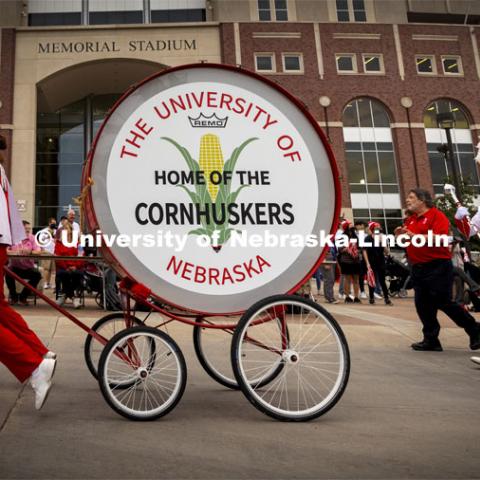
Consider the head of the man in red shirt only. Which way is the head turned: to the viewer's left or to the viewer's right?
to the viewer's left

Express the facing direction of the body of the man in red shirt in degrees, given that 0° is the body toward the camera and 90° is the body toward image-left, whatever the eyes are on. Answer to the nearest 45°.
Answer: approximately 90°

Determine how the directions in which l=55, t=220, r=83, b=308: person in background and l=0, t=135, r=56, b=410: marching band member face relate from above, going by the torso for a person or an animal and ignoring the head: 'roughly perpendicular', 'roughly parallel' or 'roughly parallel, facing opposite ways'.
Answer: roughly perpendicular

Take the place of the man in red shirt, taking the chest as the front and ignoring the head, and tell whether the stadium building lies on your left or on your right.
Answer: on your right

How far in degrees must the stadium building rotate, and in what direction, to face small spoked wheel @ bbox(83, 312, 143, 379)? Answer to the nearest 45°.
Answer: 0° — it already faces it

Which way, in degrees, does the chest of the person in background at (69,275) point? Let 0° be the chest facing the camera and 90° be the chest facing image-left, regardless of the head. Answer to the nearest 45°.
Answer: approximately 0°

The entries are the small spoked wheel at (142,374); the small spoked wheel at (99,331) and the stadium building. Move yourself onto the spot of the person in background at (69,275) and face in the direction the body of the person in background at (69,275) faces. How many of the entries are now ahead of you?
2
